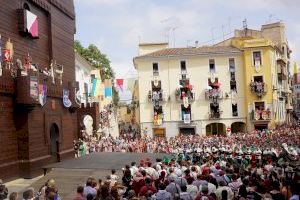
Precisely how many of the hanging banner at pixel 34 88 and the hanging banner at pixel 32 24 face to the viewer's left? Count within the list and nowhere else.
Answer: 0

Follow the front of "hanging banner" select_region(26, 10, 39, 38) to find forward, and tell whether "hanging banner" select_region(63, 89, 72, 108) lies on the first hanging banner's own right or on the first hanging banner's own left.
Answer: on the first hanging banner's own left

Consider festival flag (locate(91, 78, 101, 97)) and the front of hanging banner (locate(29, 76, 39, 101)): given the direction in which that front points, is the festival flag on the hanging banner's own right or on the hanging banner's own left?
on the hanging banner's own left

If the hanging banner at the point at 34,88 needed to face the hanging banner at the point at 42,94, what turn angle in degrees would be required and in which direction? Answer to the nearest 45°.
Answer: approximately 135° to its left

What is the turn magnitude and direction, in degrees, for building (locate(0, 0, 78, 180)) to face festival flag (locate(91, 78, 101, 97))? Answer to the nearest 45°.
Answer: approximately 135° to its left

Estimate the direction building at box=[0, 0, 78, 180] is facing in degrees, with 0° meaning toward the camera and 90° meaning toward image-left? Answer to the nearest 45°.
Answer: approximately 315°

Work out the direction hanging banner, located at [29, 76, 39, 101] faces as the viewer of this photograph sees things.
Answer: facing the viewer and to the right of the viewer

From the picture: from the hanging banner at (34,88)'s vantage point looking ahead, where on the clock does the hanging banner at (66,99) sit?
the hanging banner at (66,99) is roughly at 8 o'clock from the hanging banner at (34,88).
